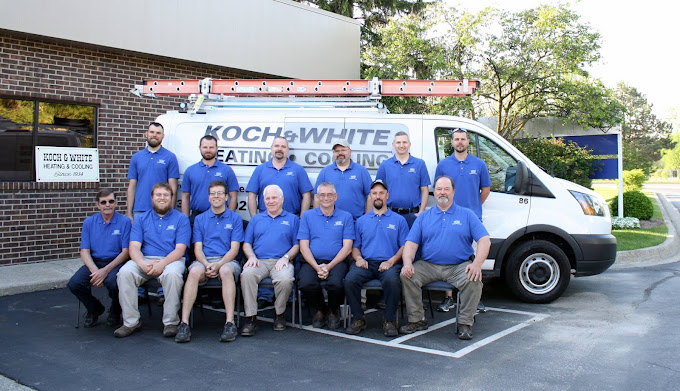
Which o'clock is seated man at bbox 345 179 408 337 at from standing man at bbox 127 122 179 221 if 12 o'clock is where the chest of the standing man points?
The seated man is roughly at 10 o'clock from the standing man.

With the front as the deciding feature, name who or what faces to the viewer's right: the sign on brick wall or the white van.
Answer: the white van

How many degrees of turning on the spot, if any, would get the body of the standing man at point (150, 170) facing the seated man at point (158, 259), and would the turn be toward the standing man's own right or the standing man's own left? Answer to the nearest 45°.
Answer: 0° — they already face them

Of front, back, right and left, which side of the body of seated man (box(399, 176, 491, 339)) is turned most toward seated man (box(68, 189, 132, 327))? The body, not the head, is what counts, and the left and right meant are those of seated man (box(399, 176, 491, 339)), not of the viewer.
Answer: right

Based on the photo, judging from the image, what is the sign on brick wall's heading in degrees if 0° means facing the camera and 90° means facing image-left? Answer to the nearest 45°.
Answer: approximately 0°

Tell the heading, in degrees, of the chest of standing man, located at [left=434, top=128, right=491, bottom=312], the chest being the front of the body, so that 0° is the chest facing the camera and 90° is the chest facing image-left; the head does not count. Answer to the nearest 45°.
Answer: approximately 0°

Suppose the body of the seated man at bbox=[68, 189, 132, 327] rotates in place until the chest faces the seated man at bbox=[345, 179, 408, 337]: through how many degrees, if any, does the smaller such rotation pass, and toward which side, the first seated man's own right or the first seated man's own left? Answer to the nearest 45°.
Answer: approximately 45° to the first seated man's own left
